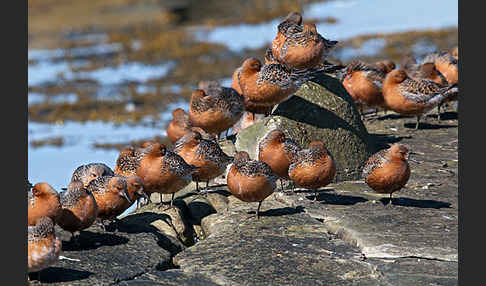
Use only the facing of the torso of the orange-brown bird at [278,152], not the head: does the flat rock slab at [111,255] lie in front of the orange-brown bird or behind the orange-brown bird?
in front

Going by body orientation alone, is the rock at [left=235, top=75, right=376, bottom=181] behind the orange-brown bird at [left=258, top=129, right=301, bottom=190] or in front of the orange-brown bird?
behind

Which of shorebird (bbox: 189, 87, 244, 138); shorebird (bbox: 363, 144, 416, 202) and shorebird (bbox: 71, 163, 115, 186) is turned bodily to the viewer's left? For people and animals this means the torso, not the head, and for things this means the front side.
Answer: shorebird (bbox: 189, 87, 244, 138)

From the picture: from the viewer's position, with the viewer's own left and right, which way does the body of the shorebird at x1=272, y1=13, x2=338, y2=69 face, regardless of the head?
facing to the left of the viewer

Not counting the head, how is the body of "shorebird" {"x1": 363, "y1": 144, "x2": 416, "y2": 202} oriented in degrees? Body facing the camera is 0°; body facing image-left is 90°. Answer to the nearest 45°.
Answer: approximately 315°

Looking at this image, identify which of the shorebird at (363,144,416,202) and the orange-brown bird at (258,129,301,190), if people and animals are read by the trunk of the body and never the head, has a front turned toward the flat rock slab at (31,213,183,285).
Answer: the orange-brown bird

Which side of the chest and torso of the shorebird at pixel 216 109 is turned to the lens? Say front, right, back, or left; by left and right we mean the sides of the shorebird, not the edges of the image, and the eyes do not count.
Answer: left

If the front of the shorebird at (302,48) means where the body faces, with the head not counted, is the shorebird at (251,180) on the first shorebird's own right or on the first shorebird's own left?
on the first shorebird's own left

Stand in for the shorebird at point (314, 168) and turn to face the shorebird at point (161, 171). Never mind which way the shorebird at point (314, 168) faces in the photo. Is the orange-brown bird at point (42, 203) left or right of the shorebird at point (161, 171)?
left

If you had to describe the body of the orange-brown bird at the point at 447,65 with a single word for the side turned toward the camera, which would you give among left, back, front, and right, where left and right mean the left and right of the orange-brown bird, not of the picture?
left

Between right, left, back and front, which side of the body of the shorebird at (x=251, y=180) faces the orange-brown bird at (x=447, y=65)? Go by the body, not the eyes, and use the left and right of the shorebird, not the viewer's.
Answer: back

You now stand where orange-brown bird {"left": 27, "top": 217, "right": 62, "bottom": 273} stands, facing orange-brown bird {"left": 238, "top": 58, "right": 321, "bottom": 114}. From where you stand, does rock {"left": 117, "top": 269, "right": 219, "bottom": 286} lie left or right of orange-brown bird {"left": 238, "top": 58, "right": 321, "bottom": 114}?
right

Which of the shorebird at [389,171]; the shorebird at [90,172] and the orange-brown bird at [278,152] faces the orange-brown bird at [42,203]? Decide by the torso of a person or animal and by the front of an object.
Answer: the orange-brown bird at [278,152]

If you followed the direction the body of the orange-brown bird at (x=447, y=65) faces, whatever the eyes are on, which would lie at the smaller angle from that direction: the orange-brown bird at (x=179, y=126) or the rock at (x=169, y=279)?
the orange-brown bird

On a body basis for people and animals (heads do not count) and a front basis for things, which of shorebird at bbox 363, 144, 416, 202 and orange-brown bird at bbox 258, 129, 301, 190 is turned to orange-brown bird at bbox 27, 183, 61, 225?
orange-brown bird at bbox 258, 129, 301, 190

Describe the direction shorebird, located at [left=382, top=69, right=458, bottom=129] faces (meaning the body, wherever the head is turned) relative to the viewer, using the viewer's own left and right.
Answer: facing to the left of the viewer

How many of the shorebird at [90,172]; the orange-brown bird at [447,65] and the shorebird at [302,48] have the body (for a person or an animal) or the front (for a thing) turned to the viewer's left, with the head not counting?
2
